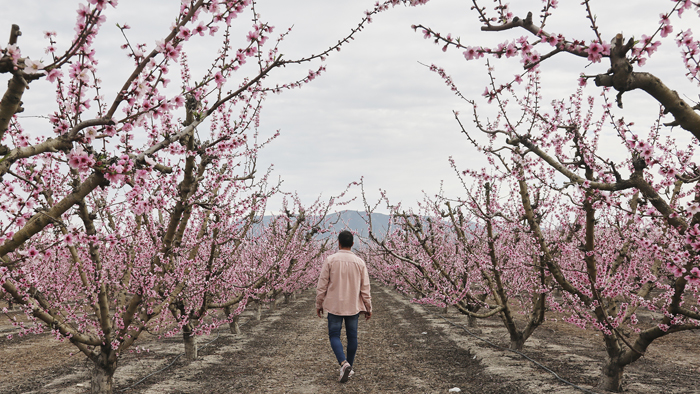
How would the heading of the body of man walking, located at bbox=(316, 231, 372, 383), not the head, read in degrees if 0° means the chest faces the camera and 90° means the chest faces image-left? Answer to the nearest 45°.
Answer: approximately 180°
